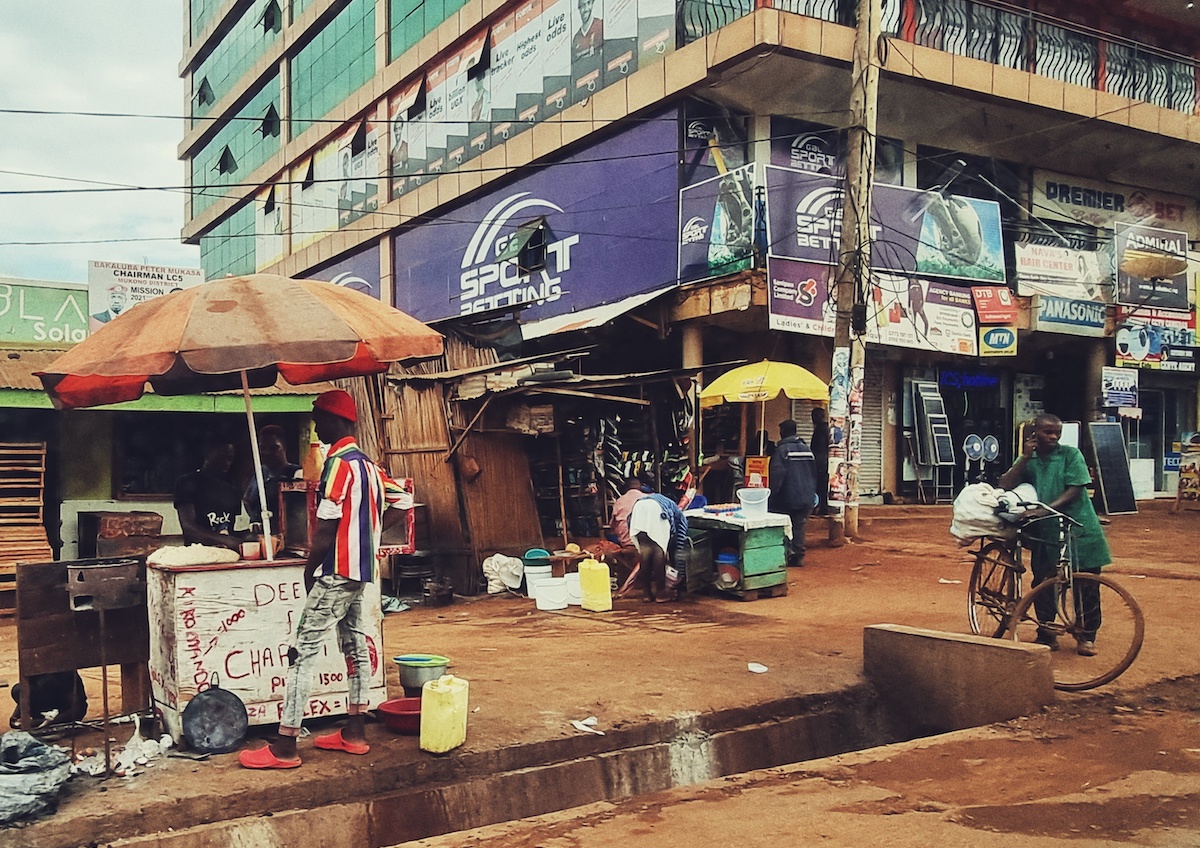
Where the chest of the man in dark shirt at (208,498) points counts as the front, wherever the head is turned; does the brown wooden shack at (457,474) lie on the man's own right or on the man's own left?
on the man's own left

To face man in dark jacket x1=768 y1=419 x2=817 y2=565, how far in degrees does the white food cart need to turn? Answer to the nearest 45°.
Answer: approximately 135° to its left

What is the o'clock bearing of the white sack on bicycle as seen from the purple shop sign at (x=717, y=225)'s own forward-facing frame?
The white sack on bicycle is roughly at 10 o'clock from the purple shop sign.

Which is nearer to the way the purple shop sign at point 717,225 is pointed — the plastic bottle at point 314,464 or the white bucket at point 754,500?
the plastic bottle

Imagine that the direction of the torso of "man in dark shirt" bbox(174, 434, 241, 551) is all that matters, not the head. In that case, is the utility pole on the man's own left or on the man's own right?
on the man's own left

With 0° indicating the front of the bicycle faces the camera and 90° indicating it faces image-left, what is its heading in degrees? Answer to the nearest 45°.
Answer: approximately 315°

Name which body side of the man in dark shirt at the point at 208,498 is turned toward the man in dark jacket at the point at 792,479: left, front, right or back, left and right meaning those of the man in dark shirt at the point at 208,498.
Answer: left

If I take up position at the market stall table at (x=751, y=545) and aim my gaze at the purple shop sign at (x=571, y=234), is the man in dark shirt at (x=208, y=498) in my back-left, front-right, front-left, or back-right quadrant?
back-left

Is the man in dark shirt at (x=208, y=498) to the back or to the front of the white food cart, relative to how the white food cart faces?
to the back

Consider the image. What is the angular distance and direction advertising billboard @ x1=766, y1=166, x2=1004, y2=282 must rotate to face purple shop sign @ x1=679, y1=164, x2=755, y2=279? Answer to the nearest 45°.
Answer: approximately 90° to its right
